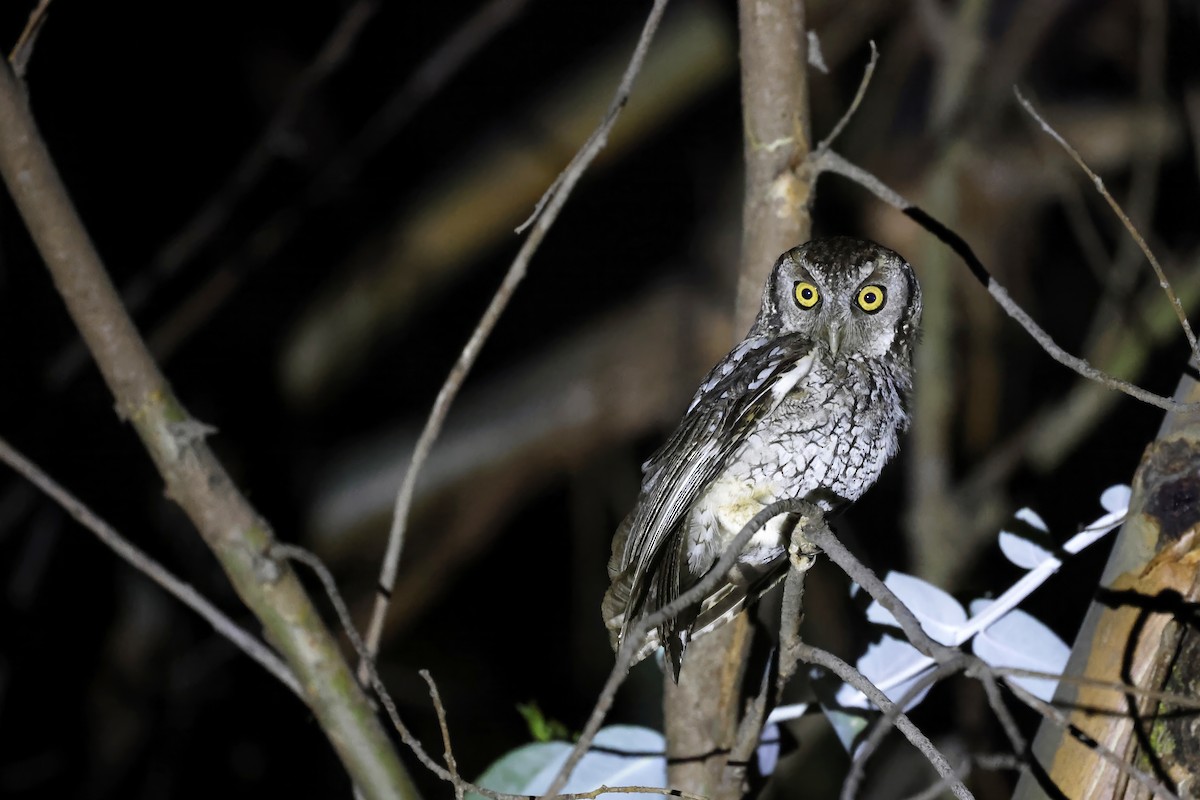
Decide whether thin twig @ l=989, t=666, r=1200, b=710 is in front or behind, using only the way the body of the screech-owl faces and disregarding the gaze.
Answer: in front

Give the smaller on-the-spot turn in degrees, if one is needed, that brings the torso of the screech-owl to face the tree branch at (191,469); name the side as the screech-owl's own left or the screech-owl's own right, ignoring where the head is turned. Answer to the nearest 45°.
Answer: approximately 90° to the screech-owl's own right

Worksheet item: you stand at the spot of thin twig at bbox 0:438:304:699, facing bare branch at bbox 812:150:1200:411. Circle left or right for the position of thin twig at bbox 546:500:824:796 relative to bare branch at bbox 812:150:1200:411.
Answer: right

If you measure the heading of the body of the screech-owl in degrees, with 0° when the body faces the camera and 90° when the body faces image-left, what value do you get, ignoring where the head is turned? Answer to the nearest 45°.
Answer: approximately 315°
